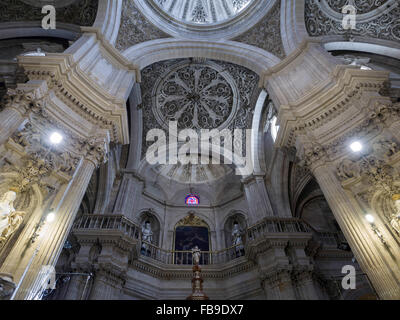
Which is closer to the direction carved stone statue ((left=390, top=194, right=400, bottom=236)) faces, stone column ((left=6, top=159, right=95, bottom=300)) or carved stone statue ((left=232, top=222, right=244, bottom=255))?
the stone column

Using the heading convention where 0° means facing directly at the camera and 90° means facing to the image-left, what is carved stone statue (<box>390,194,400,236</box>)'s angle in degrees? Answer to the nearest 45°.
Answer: approximately 45°

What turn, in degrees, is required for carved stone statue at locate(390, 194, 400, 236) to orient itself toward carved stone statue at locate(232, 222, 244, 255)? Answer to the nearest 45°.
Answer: approximately 90° to its right

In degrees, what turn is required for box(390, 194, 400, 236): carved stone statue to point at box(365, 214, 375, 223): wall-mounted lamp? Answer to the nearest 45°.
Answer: approximately 45° to its right

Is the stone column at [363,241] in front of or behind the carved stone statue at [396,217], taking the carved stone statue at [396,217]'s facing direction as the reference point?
in front

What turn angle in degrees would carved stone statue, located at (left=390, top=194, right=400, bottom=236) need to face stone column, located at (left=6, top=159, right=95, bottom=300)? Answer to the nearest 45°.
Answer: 0° — it already faces it

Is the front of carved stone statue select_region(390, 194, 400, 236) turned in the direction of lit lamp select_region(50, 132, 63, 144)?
yes
